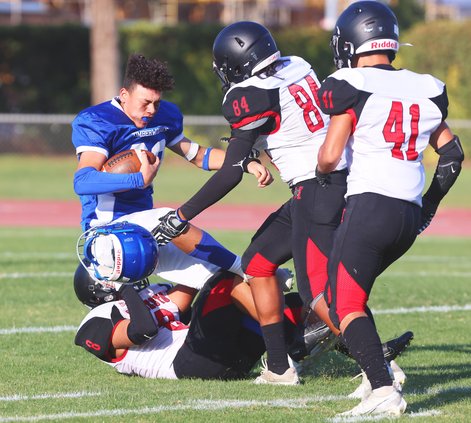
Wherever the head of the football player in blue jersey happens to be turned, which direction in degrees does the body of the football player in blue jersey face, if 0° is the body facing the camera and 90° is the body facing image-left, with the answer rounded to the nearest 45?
approximately 315°
